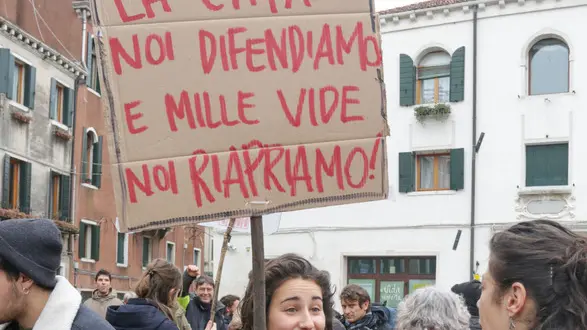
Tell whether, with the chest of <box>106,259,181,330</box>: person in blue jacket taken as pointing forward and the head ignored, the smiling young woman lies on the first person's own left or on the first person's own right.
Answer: on the first person's own right

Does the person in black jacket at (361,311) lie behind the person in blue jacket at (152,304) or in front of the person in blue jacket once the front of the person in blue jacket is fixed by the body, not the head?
in front

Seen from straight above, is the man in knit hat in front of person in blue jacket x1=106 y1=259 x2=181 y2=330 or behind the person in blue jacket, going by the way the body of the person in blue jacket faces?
behind

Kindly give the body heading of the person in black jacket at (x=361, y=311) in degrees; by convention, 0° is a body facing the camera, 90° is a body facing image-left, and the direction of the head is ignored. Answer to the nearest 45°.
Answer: approximately 45°

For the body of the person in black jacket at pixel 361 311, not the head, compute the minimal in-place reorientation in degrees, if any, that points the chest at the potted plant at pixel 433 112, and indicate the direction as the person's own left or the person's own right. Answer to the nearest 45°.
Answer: approximately 135° to the person's own right

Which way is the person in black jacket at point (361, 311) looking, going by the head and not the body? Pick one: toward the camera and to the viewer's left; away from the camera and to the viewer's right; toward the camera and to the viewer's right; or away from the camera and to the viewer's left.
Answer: toward the camera and to the viewer's left

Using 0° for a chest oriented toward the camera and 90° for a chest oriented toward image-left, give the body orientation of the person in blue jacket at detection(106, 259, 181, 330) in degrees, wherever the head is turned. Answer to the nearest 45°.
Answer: approximately 225°
